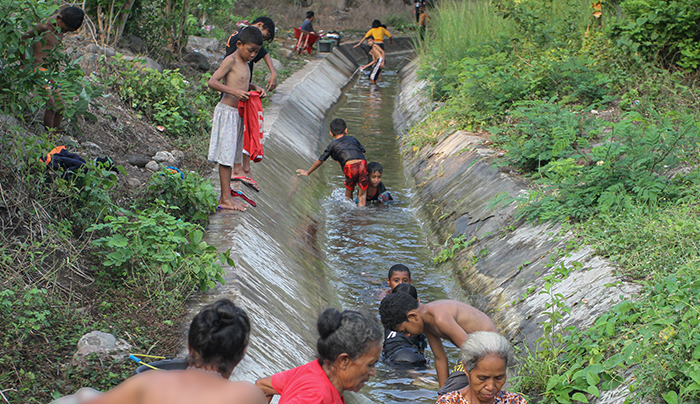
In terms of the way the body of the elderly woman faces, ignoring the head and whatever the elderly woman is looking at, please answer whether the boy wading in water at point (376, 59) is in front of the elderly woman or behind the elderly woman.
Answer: behind

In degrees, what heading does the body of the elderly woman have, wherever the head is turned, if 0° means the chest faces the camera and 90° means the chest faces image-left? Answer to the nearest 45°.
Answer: approximately 0°

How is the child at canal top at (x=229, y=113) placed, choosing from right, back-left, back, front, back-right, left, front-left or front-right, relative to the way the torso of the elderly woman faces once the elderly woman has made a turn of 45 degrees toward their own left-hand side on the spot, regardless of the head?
back

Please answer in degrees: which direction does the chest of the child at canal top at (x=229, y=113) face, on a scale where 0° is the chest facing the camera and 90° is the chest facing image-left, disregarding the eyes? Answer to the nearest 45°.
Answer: approximately 315°

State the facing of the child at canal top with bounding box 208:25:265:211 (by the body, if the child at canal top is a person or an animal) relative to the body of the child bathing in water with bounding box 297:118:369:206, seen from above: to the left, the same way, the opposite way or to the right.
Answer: the opposite way
